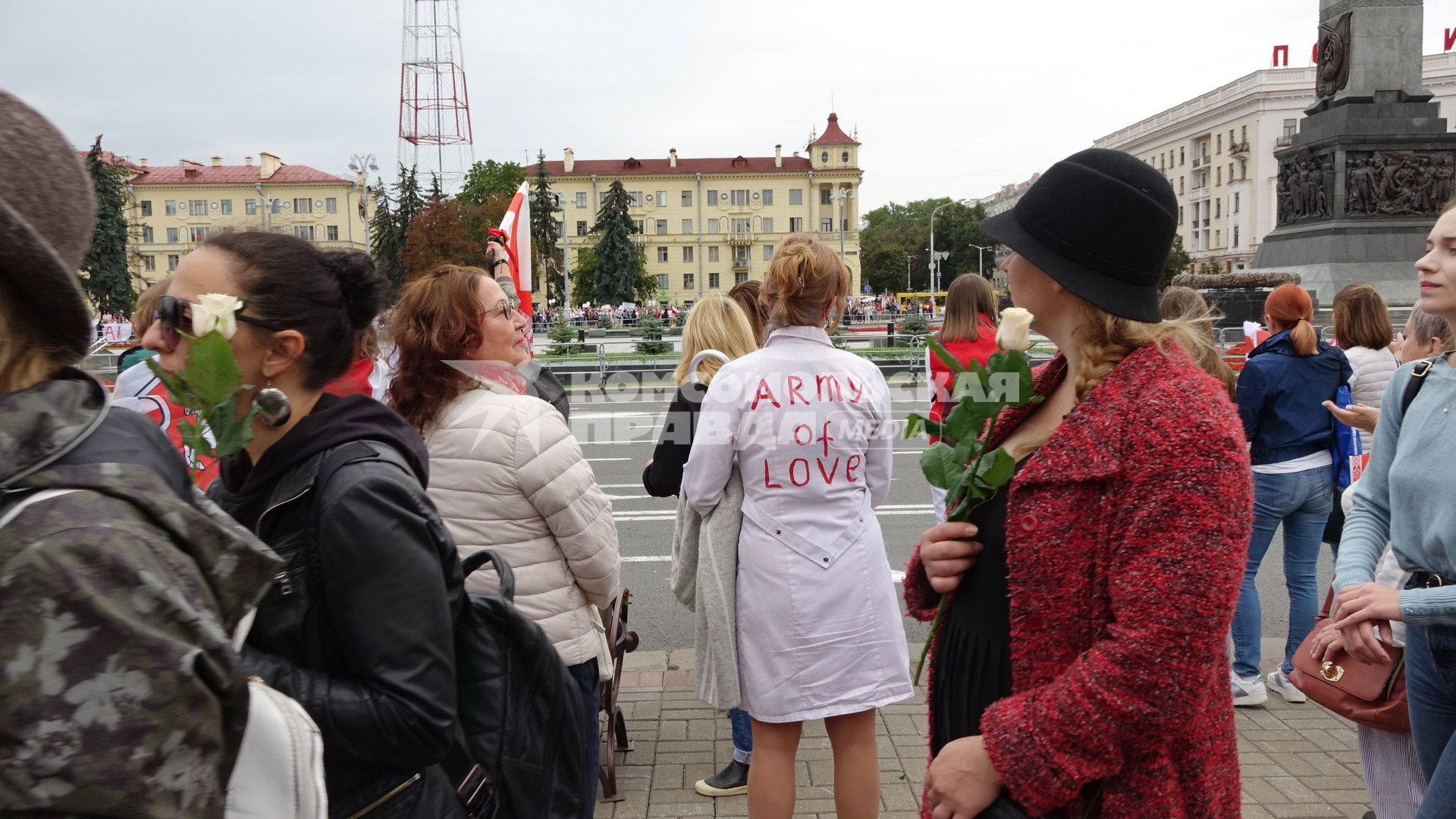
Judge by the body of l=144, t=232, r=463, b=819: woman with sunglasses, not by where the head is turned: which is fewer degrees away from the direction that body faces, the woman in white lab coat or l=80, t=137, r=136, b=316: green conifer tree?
the green conifer tree

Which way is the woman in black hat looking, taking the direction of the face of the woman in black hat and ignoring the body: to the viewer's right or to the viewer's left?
to the viewer's left

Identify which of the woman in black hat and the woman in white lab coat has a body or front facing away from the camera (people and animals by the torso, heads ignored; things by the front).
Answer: the woman in white lab coat

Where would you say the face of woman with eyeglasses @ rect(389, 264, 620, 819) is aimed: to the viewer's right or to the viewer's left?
to the viewer's right

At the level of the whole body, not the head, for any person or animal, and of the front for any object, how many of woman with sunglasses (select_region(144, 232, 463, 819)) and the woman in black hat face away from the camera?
0

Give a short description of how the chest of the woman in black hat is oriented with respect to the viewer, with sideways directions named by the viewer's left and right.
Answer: facing to the left of the viewer

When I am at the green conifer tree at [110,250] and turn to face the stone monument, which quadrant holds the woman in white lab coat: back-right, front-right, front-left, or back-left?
front-right

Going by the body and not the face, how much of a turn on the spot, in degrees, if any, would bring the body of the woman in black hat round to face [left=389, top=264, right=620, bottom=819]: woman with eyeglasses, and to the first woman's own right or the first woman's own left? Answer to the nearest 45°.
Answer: approximately 45° to the first woman's own right

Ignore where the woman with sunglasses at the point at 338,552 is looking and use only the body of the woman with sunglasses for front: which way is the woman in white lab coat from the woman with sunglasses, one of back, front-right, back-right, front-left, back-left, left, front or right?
back-right

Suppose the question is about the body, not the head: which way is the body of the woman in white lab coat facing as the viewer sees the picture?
away from the camera

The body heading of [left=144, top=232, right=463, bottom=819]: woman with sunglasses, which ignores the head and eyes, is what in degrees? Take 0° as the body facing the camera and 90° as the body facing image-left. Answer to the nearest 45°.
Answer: approximately 90°
